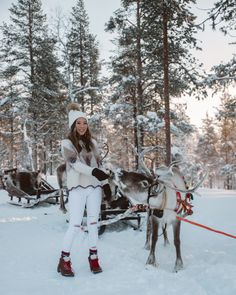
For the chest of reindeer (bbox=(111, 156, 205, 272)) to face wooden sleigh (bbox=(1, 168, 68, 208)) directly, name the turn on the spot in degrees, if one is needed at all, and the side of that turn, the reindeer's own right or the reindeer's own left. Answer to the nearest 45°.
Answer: approximately 135° to the reindeer's own right

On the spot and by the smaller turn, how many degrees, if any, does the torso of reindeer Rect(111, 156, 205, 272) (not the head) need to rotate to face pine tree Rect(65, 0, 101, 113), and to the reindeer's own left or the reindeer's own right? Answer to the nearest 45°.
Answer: approximately 180°

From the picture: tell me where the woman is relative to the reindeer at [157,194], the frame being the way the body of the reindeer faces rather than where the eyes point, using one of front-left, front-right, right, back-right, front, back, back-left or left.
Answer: front-right

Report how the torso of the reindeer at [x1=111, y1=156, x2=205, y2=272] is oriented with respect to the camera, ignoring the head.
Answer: toward the camera

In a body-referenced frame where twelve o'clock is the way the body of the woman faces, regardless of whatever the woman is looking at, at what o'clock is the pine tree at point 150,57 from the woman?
The pine tree is roughly at 8 o'clock from the woman.

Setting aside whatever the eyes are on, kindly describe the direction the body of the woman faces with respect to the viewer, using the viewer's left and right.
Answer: facing the viewer and to the right of the viewer

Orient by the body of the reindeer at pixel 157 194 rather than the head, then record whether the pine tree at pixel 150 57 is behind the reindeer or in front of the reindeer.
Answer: behind

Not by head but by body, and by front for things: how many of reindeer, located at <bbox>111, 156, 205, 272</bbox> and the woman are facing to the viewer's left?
0

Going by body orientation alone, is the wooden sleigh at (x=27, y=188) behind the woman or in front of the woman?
behind

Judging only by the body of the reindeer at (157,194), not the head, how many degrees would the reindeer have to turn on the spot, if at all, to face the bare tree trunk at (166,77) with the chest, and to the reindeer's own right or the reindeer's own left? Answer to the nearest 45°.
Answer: approximately 180°
